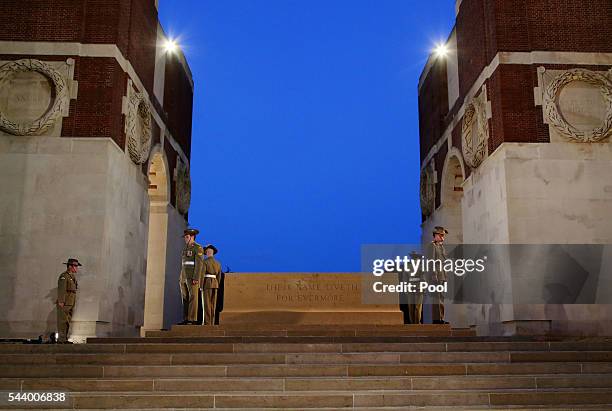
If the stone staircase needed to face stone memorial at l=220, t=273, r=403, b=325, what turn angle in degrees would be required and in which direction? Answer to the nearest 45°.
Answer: approximately 180°

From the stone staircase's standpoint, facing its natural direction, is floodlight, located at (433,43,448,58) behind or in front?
behind

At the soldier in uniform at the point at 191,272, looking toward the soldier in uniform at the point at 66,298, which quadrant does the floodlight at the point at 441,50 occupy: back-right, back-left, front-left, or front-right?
back-right

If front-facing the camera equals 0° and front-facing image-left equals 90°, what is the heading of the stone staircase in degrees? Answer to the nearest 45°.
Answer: approximately 0°

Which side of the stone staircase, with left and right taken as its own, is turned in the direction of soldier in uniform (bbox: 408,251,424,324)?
back

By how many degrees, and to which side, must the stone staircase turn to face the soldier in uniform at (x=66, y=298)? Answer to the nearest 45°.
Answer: approximately 135° to its right

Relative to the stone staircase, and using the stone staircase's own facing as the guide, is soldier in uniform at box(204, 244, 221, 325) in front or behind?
behind
